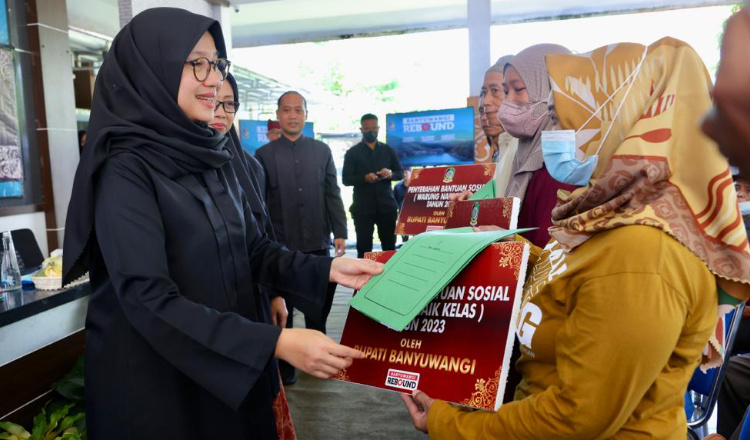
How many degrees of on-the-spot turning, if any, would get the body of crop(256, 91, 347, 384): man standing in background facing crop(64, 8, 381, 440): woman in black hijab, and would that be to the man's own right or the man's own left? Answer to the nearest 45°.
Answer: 0° — they already face them

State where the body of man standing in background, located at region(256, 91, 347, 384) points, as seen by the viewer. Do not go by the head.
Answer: toward the camera

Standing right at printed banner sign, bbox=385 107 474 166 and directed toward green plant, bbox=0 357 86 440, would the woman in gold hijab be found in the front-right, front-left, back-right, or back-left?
front-left

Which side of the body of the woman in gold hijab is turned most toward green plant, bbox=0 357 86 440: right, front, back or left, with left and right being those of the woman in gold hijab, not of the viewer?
front

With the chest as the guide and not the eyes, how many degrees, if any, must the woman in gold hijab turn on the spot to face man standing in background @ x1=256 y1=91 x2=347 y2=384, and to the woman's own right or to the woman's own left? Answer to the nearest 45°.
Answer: approximately 45° to the woman's own right

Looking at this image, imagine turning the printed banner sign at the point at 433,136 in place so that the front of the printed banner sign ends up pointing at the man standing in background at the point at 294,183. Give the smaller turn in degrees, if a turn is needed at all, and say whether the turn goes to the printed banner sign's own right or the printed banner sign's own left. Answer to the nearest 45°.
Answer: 0° — it already faces them

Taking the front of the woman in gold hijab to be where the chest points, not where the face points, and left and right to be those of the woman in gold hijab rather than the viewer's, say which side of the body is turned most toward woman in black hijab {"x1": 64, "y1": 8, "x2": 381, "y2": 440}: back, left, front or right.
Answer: front

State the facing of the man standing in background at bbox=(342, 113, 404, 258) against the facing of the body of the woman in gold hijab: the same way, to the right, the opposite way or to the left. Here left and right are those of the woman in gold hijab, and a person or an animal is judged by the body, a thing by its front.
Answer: to the left

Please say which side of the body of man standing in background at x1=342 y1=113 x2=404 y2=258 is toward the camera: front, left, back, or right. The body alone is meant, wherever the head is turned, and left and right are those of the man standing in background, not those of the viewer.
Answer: front

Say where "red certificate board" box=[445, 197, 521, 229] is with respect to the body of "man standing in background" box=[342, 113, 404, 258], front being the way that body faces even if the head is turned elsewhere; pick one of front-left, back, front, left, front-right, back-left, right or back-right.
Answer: front

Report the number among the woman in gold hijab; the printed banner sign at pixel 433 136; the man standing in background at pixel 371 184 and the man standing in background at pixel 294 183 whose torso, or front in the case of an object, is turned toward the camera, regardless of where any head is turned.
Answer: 3

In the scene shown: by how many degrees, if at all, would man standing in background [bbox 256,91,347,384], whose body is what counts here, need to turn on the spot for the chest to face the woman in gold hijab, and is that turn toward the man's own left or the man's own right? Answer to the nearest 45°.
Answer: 0° — they already face them

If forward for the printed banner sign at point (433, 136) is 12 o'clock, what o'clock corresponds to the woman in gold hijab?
The woman in gold hijab is roughly at 12 o'clock from the printed banner sign.

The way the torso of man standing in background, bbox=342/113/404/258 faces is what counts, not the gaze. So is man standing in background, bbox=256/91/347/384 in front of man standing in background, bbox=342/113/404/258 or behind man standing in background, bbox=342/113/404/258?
in front

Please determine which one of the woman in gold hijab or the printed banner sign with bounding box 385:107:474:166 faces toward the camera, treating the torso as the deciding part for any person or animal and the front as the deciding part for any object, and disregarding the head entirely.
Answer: the printed banner sign
